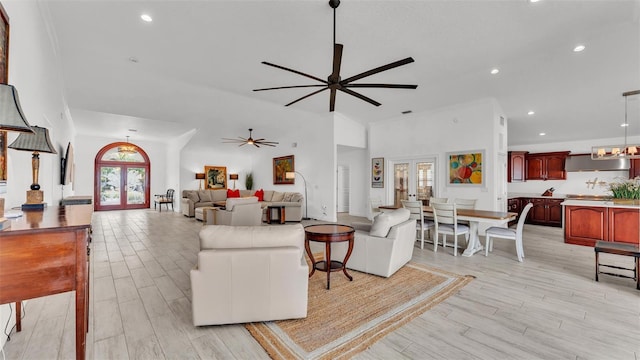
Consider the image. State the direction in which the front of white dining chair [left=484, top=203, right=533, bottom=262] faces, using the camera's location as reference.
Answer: facing to the left of the viewer

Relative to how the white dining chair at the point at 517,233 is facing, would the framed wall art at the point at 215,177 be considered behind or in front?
in front

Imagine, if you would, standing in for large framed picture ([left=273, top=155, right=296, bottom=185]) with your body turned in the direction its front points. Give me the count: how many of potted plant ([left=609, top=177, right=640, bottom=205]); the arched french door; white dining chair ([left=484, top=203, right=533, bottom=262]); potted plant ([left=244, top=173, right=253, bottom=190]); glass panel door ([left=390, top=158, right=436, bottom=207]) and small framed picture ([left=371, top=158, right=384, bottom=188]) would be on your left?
4

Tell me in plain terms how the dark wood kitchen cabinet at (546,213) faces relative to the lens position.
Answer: facing the viewer

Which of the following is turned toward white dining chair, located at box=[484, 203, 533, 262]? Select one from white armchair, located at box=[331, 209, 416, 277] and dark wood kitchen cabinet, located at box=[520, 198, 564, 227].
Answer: the dark wood kitchen cabinet

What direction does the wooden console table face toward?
to the viewer's right

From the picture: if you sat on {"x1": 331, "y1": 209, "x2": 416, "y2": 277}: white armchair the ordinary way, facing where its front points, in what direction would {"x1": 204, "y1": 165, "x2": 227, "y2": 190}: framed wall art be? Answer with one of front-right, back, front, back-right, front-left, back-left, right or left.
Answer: front

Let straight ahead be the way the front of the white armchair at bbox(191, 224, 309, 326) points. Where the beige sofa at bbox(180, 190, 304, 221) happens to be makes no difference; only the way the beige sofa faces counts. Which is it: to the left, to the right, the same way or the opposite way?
the opposite way

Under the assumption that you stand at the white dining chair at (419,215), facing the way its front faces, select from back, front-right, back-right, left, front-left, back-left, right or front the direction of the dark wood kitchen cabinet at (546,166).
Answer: front

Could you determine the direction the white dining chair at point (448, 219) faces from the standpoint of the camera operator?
facing away from the viewer and to the right of the viewer

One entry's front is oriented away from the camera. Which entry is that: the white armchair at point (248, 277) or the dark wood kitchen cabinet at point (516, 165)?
the white armchair

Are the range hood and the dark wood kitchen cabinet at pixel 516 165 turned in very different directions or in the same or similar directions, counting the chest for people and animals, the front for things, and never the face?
same or similar directions

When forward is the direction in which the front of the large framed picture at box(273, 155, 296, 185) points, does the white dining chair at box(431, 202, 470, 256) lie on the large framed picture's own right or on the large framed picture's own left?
on the large framed picture's own left

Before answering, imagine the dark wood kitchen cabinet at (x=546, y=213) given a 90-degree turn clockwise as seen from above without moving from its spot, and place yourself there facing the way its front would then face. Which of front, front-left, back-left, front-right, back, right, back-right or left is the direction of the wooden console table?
left

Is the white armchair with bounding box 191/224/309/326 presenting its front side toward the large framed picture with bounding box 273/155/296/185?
yes

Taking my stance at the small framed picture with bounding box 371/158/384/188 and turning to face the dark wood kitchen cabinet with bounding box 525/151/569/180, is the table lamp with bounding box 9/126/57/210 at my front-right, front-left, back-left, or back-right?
back-right
